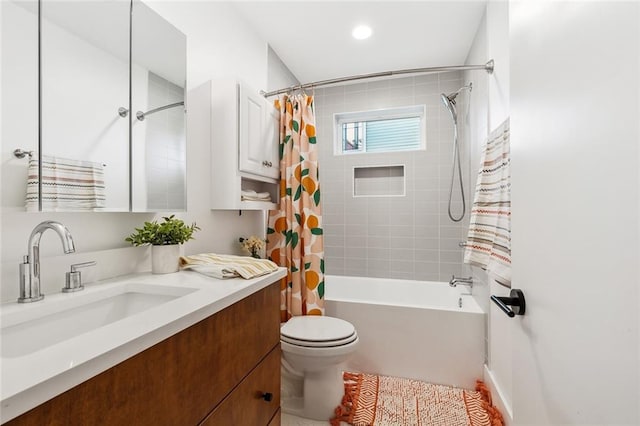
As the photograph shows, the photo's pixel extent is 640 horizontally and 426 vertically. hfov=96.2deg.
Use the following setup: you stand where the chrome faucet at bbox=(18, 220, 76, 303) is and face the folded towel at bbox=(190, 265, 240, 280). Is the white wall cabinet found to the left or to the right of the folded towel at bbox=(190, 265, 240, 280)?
left

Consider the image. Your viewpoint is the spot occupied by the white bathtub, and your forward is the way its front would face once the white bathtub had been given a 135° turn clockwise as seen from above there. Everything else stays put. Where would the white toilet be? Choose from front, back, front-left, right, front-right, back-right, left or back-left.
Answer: left

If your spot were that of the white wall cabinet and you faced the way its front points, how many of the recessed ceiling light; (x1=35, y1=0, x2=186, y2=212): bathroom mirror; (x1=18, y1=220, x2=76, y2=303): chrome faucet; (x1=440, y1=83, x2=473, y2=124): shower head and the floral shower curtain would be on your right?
2

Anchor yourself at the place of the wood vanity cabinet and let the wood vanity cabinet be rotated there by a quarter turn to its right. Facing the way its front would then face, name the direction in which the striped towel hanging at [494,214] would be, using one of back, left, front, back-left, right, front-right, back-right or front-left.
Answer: back-left

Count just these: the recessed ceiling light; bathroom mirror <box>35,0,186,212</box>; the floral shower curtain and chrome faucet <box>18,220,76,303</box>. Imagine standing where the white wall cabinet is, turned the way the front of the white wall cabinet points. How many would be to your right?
2

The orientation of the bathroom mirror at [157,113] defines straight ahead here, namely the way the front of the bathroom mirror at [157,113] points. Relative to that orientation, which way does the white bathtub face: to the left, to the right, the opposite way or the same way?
to the right

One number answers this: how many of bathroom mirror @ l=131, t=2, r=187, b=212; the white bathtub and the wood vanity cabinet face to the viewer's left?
0

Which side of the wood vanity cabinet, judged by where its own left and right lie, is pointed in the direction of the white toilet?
left

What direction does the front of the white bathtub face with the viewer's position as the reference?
facing the viewer

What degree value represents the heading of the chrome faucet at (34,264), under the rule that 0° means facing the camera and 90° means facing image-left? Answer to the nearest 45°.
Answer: approximately 315°

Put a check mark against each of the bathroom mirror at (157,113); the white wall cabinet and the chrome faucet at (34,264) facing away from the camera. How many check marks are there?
0
